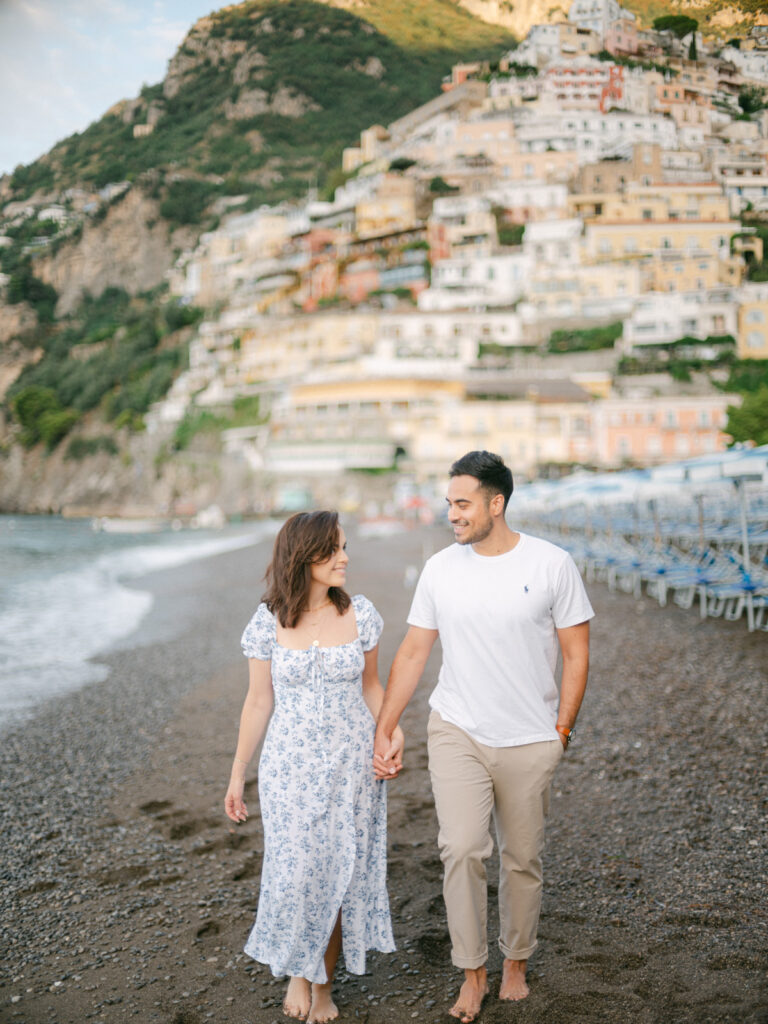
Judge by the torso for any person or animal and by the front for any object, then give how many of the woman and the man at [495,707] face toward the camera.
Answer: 2

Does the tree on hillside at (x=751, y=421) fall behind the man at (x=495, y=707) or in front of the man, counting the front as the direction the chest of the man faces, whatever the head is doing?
behind

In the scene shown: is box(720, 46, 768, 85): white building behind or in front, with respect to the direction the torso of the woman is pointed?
behind

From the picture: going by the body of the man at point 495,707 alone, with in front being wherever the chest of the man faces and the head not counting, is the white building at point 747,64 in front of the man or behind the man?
behind

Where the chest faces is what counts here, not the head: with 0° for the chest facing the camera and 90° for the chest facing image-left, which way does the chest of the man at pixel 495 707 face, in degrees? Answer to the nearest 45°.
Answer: approximately 0°

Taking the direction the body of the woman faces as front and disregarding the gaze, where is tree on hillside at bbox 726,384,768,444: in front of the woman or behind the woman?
behind

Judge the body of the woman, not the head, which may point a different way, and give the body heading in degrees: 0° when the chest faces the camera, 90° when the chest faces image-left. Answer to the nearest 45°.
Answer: approximately 0°

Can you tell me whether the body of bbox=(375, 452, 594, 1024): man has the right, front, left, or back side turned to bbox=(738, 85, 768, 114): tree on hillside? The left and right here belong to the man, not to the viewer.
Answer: back
